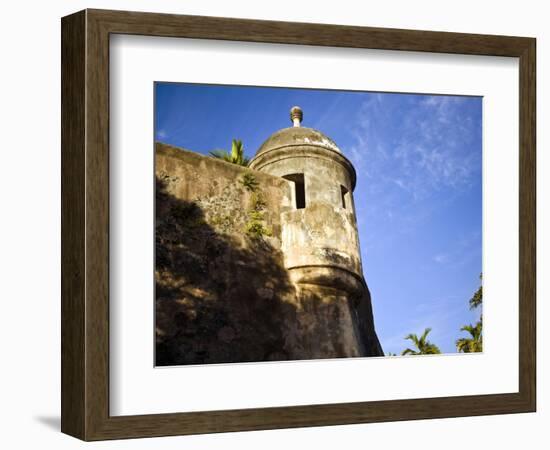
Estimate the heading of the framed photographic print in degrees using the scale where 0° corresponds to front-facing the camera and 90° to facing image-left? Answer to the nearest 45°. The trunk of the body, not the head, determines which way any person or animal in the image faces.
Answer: approximately 315°
